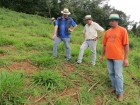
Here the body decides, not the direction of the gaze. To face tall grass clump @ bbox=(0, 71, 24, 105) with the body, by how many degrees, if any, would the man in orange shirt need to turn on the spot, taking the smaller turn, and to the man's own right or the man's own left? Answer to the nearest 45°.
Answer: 0° — they already face it

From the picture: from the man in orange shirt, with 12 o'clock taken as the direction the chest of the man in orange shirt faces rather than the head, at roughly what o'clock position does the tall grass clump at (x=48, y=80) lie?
The tall grass clump is roughly at 1 o'clock from the man in orange shirt.

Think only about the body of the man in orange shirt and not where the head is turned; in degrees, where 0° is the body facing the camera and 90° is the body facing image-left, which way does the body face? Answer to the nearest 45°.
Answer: approximately 45°

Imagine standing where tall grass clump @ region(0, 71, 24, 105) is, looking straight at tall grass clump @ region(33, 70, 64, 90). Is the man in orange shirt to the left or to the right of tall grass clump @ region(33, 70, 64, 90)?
right
